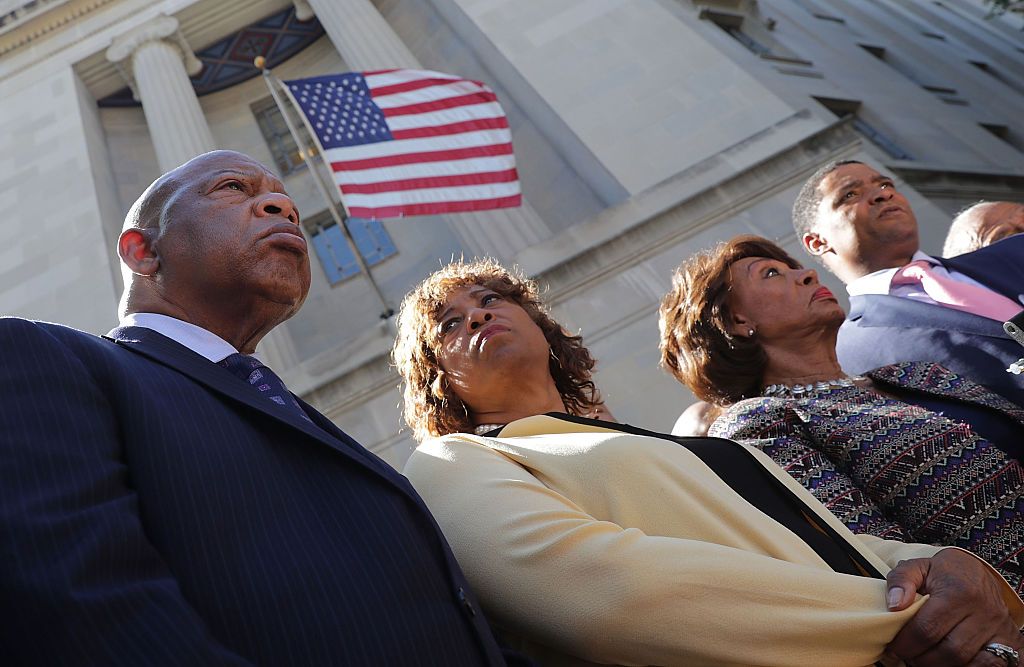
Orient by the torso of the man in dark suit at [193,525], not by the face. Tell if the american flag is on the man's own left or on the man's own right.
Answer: on the man's own left

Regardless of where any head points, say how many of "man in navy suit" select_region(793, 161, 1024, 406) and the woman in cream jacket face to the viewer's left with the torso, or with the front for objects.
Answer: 0

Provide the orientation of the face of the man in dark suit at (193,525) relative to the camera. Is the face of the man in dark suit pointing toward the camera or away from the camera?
toward the camera

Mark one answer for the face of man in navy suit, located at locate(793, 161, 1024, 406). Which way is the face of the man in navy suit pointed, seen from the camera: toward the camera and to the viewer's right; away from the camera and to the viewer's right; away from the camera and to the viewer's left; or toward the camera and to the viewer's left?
toward the camera and to the viewer's right

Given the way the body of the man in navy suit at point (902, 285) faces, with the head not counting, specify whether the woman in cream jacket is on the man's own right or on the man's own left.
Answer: on the man's own right

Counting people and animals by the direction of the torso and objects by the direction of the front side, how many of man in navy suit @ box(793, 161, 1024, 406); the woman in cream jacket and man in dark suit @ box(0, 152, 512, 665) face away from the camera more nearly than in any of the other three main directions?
0

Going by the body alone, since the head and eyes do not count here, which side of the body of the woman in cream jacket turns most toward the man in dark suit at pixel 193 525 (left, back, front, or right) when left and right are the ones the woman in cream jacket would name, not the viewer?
right

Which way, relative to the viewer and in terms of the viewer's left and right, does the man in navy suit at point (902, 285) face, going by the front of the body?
facing the viewer and to the right of the viewer

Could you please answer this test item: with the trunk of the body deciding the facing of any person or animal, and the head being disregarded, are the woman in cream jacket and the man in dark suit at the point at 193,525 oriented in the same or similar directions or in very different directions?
same or similar directions

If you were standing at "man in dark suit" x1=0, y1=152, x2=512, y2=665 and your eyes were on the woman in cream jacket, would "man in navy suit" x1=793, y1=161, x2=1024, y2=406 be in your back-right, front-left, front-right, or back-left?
front-left
